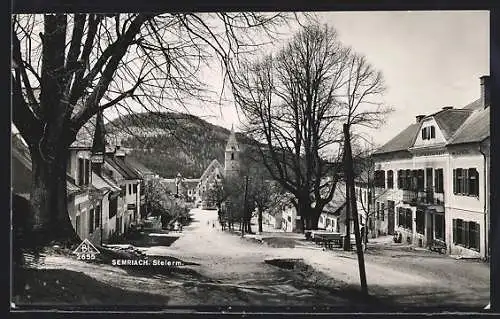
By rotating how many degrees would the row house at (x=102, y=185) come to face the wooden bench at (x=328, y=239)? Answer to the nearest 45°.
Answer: approximately 45° to its left

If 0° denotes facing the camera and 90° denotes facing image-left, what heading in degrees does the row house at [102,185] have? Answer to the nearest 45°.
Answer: approximately 315°

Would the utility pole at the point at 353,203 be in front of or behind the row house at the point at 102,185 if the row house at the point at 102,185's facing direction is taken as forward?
in front
